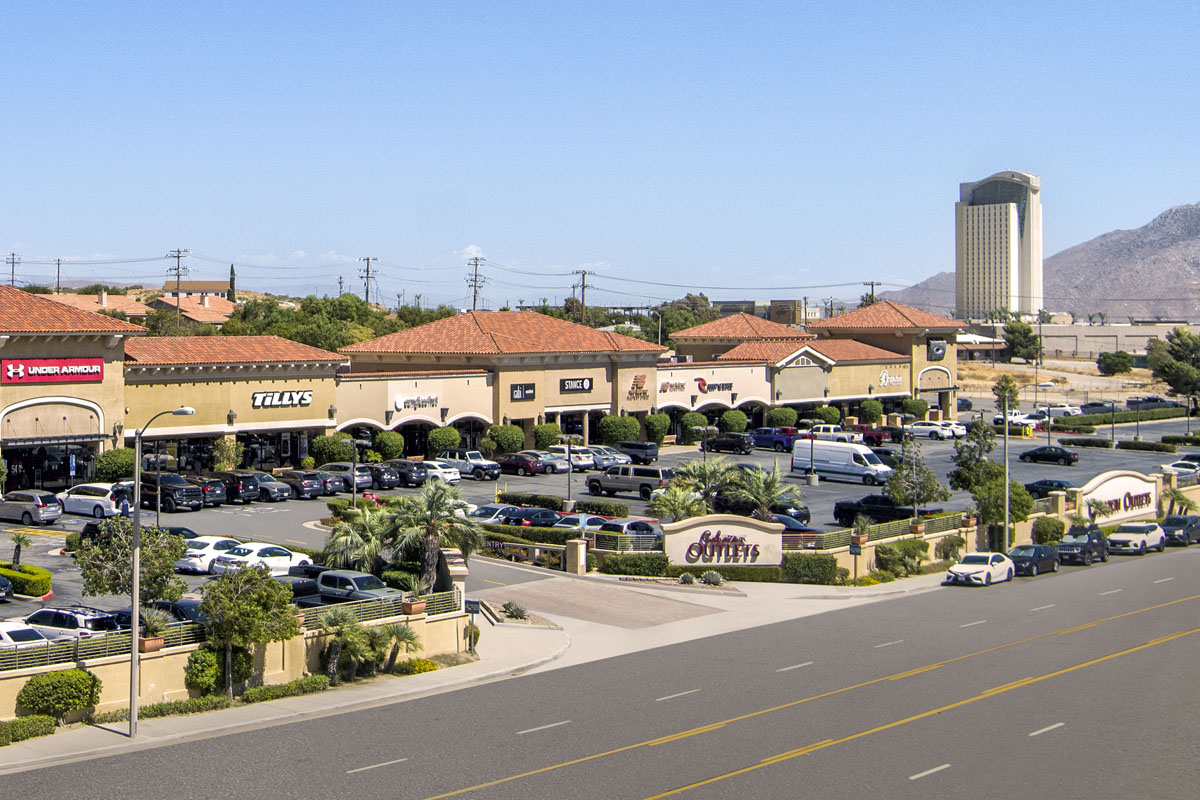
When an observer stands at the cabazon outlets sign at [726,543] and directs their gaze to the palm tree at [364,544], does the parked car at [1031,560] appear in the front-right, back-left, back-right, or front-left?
back-left

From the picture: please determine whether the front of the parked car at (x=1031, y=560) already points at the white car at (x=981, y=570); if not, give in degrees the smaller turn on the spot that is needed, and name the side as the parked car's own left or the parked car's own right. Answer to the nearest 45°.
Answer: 0° — it already faces it

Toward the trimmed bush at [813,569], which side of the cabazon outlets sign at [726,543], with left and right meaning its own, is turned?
left

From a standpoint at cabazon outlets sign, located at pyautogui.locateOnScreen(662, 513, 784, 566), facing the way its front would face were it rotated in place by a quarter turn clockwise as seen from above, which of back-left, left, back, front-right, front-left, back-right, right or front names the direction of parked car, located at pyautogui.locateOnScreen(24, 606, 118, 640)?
front-left

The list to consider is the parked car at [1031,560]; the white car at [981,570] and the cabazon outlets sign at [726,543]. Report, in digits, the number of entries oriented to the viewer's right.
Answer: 0

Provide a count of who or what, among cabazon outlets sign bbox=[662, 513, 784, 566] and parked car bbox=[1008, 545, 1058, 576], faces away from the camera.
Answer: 0

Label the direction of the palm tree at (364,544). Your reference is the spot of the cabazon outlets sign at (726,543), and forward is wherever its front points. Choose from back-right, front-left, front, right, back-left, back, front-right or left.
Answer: front-right

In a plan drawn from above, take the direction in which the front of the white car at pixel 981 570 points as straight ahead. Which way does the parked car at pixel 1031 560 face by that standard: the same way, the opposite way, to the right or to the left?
the same way

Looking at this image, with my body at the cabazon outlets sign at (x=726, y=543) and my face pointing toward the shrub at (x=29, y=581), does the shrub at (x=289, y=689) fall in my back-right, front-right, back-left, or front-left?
front-left

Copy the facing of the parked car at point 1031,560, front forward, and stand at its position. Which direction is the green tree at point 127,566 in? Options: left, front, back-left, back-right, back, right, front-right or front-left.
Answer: front

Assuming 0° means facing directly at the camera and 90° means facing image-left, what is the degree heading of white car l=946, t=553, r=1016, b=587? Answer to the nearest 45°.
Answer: approximately 45°

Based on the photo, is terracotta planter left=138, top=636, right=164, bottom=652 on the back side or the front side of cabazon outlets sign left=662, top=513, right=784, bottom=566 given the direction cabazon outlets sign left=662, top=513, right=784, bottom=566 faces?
on the front side

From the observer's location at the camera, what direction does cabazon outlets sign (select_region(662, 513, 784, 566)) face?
facing the viewer

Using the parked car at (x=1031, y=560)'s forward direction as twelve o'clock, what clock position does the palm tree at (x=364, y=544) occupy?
The palm tree is roughly at 12 o'clock from the parked car.

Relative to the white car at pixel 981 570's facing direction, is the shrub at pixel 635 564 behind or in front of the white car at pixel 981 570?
in front

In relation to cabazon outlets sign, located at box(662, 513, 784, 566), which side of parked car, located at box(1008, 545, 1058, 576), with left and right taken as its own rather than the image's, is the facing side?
front

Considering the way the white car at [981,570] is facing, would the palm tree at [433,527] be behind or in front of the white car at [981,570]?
in front

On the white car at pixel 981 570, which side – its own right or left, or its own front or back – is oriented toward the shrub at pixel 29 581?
front
